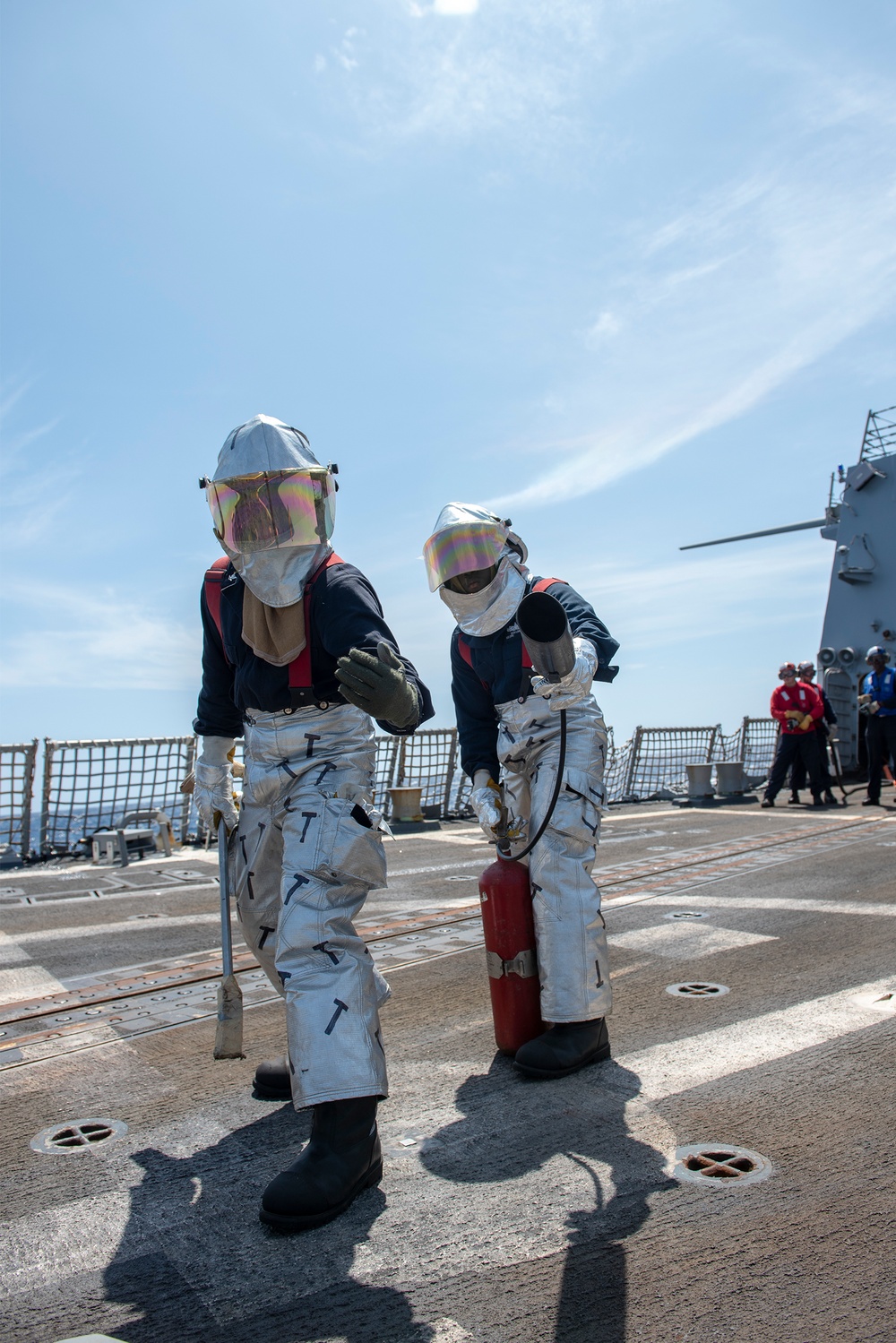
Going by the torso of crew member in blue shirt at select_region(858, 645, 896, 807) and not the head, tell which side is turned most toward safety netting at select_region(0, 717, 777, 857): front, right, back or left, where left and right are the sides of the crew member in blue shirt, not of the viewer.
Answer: front

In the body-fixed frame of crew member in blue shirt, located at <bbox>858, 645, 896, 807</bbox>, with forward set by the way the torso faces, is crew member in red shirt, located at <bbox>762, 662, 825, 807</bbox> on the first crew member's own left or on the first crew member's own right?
on the first crew member's own right

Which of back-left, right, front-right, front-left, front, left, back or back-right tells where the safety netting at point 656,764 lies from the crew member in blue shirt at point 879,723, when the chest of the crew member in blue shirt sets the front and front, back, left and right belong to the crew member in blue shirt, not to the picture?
right

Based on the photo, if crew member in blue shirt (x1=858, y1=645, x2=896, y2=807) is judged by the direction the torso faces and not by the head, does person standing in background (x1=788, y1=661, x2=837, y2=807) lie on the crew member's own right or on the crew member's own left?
on the crew member's own right

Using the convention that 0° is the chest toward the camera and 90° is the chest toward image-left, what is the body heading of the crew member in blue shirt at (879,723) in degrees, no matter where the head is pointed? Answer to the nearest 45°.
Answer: approximately 45°

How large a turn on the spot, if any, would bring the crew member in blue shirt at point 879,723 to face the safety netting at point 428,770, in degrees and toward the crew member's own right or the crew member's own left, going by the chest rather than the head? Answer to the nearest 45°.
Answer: approximately 45° to the crew member's own right

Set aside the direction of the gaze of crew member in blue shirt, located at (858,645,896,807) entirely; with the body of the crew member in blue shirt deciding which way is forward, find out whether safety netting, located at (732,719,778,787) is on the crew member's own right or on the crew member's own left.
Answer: on the crew member's own right
